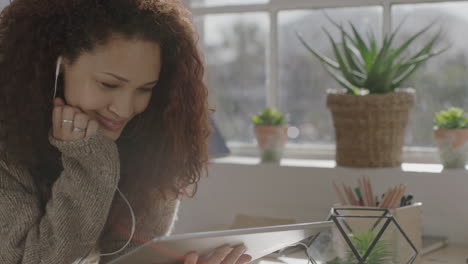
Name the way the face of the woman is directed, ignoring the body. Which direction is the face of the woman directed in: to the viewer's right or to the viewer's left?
to the viewer's right

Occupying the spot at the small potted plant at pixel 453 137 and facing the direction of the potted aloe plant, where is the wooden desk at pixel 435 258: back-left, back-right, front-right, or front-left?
front-left

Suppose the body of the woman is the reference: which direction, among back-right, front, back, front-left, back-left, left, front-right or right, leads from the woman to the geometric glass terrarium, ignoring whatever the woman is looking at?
front-left

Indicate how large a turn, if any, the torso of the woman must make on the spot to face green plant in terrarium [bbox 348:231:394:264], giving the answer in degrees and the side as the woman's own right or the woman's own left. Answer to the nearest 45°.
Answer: approximately 45° to the woman's own left

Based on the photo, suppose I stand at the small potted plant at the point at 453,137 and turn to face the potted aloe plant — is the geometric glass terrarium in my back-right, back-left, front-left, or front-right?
front-left

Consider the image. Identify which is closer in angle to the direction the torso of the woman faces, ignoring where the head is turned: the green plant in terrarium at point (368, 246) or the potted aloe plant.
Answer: the green plant in terrarium

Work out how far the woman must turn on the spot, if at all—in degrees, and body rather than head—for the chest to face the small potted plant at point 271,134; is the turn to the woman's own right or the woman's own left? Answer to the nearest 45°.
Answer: approximately 90° to the woman's own left

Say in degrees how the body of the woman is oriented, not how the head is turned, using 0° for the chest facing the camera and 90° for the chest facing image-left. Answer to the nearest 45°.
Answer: approximately 315°
